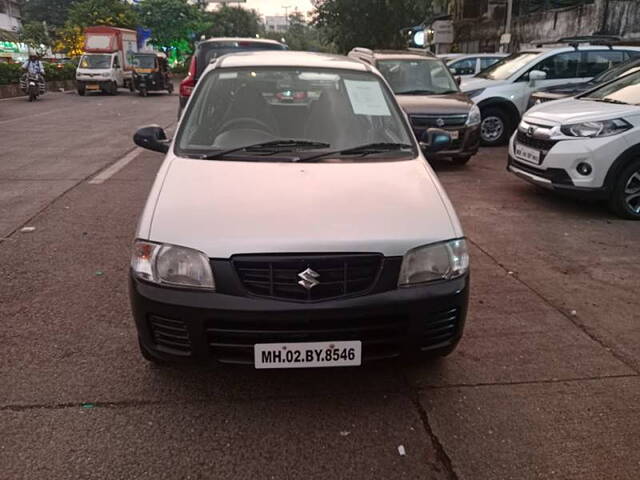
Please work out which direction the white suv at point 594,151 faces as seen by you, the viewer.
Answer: facing the viewer and to the left of the viewer

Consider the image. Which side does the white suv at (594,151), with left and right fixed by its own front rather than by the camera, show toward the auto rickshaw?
right

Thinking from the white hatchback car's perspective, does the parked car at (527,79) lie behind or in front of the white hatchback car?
behind

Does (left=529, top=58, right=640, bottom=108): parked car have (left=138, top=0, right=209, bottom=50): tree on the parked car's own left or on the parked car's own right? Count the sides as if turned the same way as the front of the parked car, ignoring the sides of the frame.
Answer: on the parked car's own right

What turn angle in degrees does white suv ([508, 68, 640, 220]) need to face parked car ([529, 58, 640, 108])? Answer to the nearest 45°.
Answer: approximately 135° to its right

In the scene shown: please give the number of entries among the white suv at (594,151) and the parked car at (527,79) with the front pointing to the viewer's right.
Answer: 0

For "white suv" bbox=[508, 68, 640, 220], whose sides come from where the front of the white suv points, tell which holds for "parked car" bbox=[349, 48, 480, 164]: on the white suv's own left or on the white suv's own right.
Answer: on the white suv's own right

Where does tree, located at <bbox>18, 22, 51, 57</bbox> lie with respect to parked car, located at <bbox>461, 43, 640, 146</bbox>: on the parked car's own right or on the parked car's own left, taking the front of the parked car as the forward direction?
on the parked car's own right

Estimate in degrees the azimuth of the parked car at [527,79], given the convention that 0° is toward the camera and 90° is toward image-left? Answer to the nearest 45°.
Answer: approximately 45°

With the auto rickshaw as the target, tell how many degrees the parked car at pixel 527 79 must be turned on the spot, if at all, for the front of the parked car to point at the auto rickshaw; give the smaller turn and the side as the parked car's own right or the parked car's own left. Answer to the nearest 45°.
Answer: approximately 90° to the parked car's own right

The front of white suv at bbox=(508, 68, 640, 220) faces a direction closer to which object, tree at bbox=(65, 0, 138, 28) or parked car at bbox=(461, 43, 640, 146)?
the tree

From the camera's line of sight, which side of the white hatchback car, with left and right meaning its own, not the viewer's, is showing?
front

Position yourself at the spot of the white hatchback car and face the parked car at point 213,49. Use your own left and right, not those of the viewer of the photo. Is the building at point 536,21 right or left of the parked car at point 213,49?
right

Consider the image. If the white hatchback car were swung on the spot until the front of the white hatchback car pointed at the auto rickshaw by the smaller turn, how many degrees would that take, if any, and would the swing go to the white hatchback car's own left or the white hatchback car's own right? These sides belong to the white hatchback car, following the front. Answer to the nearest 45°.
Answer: approximately 180°

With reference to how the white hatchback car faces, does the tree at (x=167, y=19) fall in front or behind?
behind

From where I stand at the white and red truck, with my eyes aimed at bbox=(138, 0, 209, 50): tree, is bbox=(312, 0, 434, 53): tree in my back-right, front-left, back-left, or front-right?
front-right

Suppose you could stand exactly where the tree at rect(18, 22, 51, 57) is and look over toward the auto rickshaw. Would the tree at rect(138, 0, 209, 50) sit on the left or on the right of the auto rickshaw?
left
